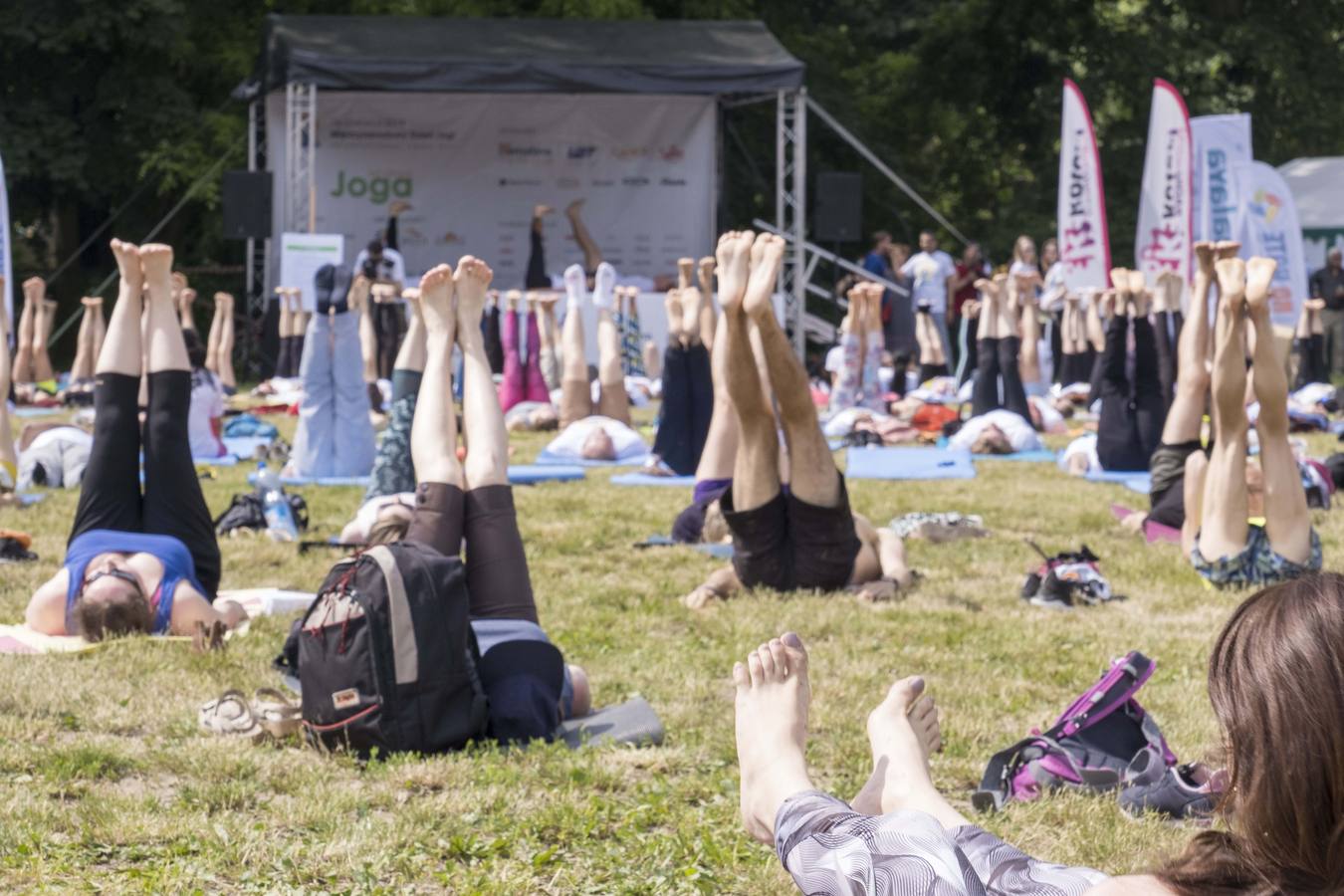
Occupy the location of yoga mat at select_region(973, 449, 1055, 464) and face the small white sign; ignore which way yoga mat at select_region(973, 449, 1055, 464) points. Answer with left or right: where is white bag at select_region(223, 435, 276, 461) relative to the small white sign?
left

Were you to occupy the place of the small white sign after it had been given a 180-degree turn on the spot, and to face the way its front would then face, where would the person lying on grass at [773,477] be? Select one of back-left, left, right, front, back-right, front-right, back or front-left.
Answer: back

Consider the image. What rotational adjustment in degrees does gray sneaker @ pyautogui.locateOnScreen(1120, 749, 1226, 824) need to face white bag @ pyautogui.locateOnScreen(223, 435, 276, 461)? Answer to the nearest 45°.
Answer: approximately 45° to its right

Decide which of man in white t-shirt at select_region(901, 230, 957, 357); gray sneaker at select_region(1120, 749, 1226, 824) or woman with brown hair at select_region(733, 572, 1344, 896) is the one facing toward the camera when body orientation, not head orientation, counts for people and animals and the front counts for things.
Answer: the man in white t-shirt

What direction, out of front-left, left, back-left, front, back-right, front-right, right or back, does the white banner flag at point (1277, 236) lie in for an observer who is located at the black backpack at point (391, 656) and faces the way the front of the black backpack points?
back

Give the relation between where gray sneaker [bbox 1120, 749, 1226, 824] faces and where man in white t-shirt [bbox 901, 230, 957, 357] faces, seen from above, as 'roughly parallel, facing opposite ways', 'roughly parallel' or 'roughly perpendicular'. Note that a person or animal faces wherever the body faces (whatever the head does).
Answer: roughly perpendicular

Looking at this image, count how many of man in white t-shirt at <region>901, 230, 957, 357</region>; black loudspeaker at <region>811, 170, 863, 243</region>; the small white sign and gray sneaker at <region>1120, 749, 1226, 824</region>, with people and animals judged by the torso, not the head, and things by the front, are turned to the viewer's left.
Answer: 1

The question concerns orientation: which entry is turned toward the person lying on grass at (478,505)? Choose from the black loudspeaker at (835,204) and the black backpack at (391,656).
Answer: the black loudspeaker

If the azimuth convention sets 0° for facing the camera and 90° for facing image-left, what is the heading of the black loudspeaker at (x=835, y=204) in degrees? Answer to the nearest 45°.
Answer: approximately 0°

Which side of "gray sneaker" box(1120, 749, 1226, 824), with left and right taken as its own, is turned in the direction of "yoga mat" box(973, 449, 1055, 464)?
right

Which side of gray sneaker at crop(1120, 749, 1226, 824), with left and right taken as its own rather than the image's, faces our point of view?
left

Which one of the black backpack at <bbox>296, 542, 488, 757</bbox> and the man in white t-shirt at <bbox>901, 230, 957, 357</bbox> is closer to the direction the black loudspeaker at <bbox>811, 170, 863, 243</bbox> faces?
the black backpack

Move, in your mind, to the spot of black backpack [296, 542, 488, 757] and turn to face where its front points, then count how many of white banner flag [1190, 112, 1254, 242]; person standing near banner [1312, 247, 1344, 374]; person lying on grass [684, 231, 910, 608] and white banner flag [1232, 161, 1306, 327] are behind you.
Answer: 4
